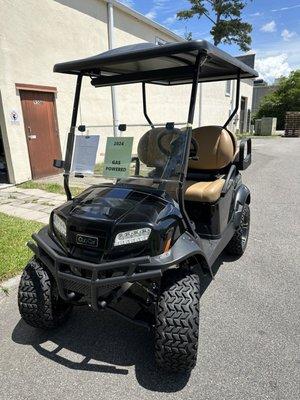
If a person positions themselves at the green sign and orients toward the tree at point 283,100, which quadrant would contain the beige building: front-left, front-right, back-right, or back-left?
front-left

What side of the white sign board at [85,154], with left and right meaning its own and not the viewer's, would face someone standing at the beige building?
back

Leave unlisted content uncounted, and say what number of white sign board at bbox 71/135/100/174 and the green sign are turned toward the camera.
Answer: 2

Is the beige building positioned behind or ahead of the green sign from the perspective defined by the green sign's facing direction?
behind

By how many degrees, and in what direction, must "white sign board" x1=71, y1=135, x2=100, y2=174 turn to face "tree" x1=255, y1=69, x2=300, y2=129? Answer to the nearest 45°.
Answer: approximately 135° to its left

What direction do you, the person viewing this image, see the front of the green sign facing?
facing the viewer

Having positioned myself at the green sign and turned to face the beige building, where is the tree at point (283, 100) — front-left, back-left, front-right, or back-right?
front-right

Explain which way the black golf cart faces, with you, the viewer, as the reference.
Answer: facing the viewer and to the left of the viewer

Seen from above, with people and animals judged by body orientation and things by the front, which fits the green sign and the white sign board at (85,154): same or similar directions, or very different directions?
same or similar directions

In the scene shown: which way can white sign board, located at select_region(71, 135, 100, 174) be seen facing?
toward the camera

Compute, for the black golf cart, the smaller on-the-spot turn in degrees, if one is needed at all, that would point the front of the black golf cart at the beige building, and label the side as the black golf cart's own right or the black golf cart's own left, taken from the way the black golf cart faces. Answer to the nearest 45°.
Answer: approximately 135° to the black golf cart's own right

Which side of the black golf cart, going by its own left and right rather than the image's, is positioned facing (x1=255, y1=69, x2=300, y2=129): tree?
back
